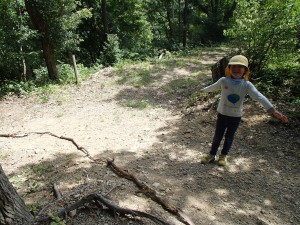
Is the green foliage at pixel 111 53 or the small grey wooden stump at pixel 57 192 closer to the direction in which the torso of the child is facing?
the small grey wooden stump

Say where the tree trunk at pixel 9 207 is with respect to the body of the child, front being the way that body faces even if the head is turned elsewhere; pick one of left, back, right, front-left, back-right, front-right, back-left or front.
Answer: front-right

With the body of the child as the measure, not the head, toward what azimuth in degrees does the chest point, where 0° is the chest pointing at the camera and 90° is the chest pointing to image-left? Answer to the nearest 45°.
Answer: approximately 0°

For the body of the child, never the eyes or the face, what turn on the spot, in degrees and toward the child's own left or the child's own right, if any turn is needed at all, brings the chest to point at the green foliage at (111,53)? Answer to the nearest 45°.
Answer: approximately 135° to the child's own right

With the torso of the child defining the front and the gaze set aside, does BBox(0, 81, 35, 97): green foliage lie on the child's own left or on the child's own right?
on the child's own right

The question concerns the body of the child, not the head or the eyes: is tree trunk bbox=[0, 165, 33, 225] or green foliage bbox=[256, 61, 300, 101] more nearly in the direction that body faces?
the tree trunk

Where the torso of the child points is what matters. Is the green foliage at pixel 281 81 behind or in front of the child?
behind

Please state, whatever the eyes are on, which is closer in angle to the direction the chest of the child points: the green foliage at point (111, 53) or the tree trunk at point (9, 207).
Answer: the tree trunk

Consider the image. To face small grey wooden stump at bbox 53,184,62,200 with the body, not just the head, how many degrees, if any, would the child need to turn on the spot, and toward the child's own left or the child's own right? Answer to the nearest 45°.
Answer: approximately 45° to the child's own right

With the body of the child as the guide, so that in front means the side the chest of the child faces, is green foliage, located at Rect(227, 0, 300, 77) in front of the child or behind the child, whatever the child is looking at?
behind

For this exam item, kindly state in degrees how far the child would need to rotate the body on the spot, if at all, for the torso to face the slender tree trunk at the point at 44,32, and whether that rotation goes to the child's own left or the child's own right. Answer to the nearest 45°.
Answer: approximately 135° to the child's own right
